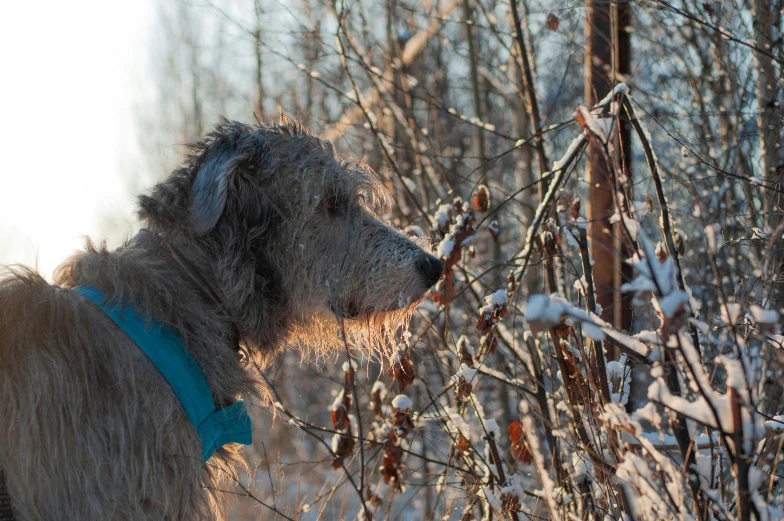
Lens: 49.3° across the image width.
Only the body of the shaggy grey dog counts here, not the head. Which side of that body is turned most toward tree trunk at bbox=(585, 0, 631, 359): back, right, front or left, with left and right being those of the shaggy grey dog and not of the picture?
front

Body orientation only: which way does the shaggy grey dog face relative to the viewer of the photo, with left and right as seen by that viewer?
facing to the right of the viewer
